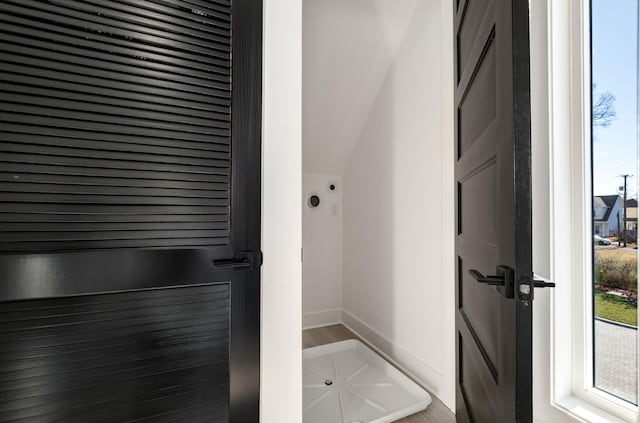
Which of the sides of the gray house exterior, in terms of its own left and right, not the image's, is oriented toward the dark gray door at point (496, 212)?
front

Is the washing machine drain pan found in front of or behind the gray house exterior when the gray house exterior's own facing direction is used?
in front

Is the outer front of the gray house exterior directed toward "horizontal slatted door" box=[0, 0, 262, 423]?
yes

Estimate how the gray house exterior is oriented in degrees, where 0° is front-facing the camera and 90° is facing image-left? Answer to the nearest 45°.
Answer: approximately 45°

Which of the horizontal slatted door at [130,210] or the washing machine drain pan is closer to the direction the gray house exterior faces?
the horizontal slatted door
